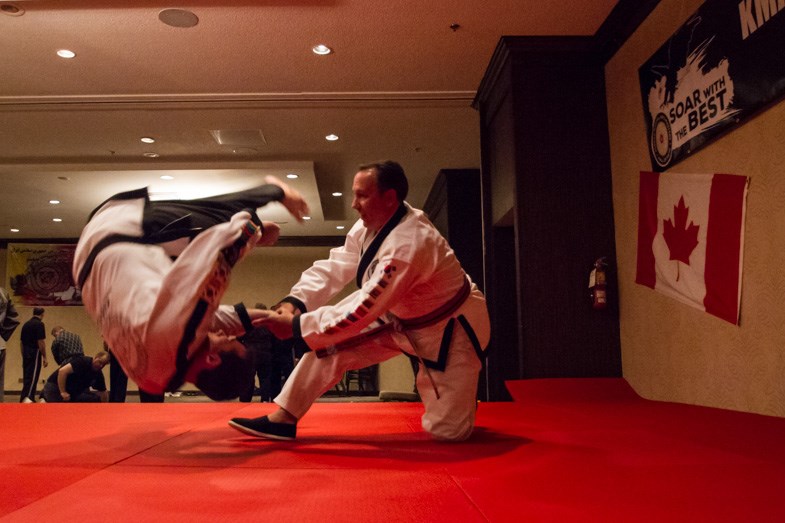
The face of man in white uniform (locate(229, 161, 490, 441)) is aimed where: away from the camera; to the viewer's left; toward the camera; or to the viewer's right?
to the viewer's left

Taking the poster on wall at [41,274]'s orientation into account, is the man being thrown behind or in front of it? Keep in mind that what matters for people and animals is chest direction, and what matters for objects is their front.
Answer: in front

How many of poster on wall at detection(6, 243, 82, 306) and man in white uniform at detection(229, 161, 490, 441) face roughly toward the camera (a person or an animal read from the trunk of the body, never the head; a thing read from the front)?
1

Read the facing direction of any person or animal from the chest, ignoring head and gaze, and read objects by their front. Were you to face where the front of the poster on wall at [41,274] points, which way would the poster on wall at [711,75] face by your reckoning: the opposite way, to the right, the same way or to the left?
to the right

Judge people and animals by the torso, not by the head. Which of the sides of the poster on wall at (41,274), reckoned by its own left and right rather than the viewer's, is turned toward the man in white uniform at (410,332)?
front

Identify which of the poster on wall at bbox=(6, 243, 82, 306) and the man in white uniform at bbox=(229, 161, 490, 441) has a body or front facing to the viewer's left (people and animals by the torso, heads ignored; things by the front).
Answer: the man in white uniform

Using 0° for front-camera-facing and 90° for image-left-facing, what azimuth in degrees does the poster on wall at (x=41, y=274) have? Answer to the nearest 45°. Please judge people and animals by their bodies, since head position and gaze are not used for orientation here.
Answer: approximately 0°

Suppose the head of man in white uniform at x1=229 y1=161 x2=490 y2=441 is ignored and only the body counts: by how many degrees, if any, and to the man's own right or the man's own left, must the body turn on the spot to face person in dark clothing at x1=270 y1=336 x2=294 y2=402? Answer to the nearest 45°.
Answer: approximately 90° to the man's own right

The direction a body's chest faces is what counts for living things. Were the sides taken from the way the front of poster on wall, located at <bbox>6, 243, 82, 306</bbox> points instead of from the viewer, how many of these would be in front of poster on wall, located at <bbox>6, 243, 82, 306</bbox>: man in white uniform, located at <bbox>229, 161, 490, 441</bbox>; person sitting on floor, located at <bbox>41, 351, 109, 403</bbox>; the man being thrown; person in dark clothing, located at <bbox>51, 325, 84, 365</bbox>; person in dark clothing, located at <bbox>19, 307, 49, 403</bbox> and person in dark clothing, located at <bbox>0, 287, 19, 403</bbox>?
6

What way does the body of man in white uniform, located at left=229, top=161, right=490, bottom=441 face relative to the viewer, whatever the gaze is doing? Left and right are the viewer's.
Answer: facing to the left of the viewer

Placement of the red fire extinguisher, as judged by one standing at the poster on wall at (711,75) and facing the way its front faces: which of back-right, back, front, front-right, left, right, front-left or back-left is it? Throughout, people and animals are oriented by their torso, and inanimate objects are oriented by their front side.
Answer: right
